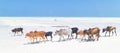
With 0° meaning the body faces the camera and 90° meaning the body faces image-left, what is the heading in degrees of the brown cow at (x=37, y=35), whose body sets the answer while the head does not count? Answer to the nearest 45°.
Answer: approximately 90°

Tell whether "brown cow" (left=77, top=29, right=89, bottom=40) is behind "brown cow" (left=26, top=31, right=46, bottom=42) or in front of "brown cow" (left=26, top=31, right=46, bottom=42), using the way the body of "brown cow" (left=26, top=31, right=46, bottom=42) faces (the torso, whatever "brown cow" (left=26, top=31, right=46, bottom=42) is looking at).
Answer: behind
